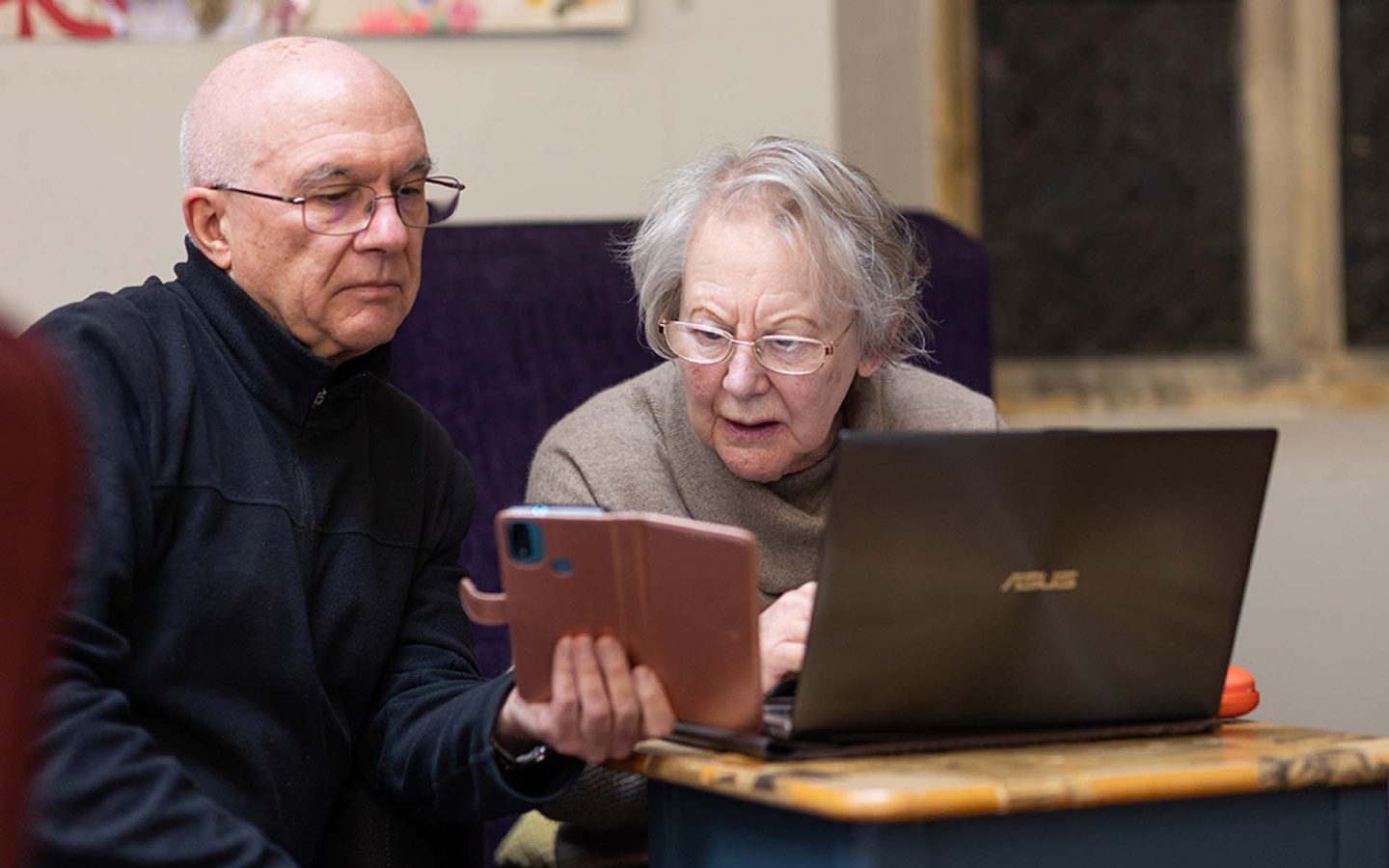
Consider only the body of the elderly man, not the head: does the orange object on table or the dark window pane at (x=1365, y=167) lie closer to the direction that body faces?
the orange object on table

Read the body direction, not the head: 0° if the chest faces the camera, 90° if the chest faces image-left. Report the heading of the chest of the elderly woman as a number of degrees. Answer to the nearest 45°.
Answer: approximately 0°

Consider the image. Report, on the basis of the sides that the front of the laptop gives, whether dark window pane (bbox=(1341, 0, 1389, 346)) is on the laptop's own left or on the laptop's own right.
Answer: on the laptop's own right

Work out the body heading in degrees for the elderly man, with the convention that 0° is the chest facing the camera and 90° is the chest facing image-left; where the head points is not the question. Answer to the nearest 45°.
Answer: approximately 315°

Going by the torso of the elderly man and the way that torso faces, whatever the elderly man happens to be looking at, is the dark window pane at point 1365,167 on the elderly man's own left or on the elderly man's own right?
on the elderly man's own left

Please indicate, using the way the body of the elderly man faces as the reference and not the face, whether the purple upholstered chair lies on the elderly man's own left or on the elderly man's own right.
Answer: on the elderly man's own left

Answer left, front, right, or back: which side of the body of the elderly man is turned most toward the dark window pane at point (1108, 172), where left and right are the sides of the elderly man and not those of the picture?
left

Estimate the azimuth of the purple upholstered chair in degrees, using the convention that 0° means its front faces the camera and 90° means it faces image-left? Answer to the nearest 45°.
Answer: approximately 0°
